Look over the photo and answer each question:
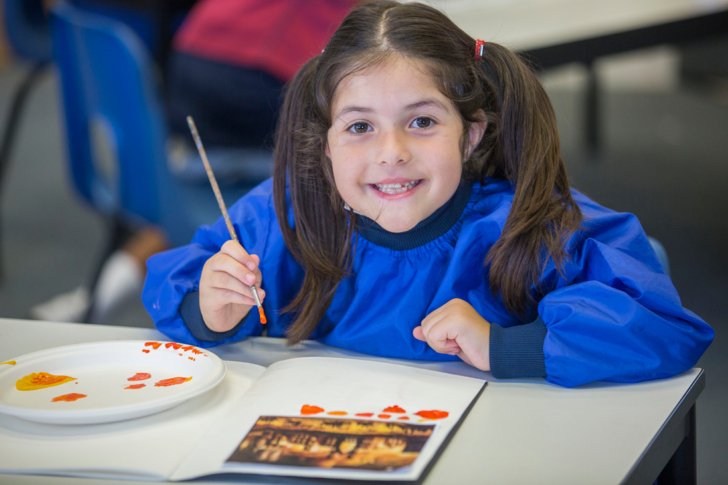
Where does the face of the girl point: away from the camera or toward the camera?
toward the camera

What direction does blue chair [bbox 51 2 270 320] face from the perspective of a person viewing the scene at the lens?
facing away from the viewer and to the right of the viewer

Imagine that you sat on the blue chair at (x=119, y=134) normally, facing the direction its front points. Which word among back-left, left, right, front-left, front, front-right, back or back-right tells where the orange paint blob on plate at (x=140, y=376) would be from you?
back-right

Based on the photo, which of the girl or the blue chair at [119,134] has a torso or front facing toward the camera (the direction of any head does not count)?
the girl

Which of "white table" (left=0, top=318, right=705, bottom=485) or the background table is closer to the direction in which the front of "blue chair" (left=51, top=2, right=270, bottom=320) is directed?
the background table

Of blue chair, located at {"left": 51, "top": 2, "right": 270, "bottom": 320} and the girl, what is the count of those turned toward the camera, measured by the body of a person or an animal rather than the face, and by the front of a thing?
1

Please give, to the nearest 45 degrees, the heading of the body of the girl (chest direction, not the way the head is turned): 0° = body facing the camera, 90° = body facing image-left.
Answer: approximately 0°

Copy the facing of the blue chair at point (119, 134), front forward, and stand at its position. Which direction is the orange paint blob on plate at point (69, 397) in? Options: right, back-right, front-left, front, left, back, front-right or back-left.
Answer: back-right

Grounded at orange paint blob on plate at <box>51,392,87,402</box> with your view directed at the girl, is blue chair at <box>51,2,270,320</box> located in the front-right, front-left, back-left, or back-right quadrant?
front-left
